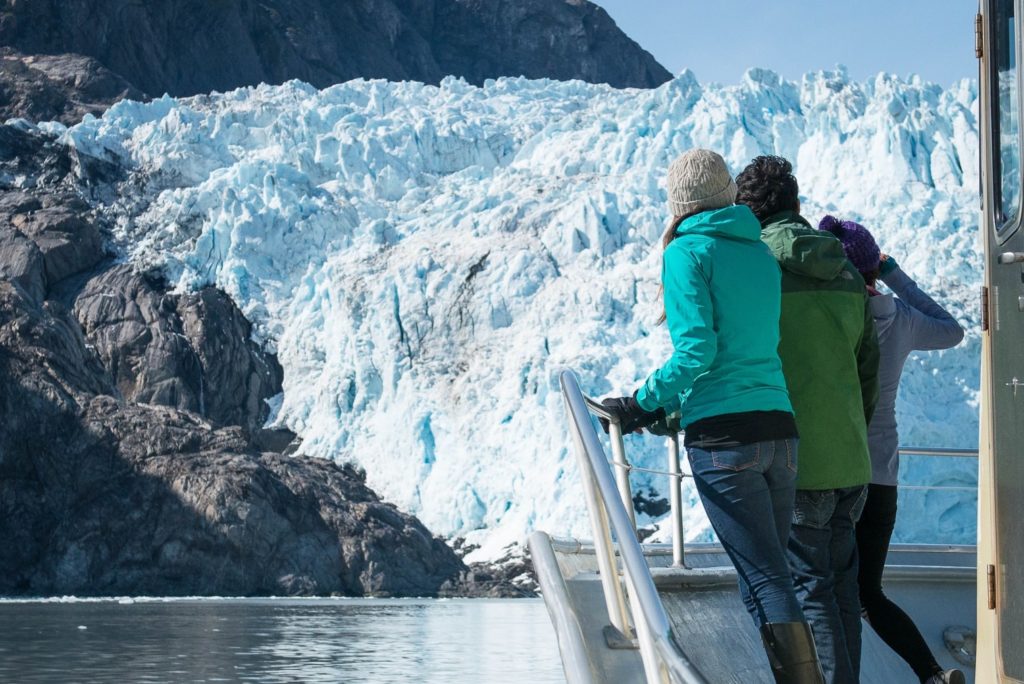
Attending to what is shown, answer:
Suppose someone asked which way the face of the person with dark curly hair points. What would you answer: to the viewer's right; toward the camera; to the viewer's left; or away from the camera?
away from the camera

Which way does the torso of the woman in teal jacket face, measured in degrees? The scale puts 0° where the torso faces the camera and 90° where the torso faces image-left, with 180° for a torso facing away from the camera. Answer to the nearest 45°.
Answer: approximately 135°
